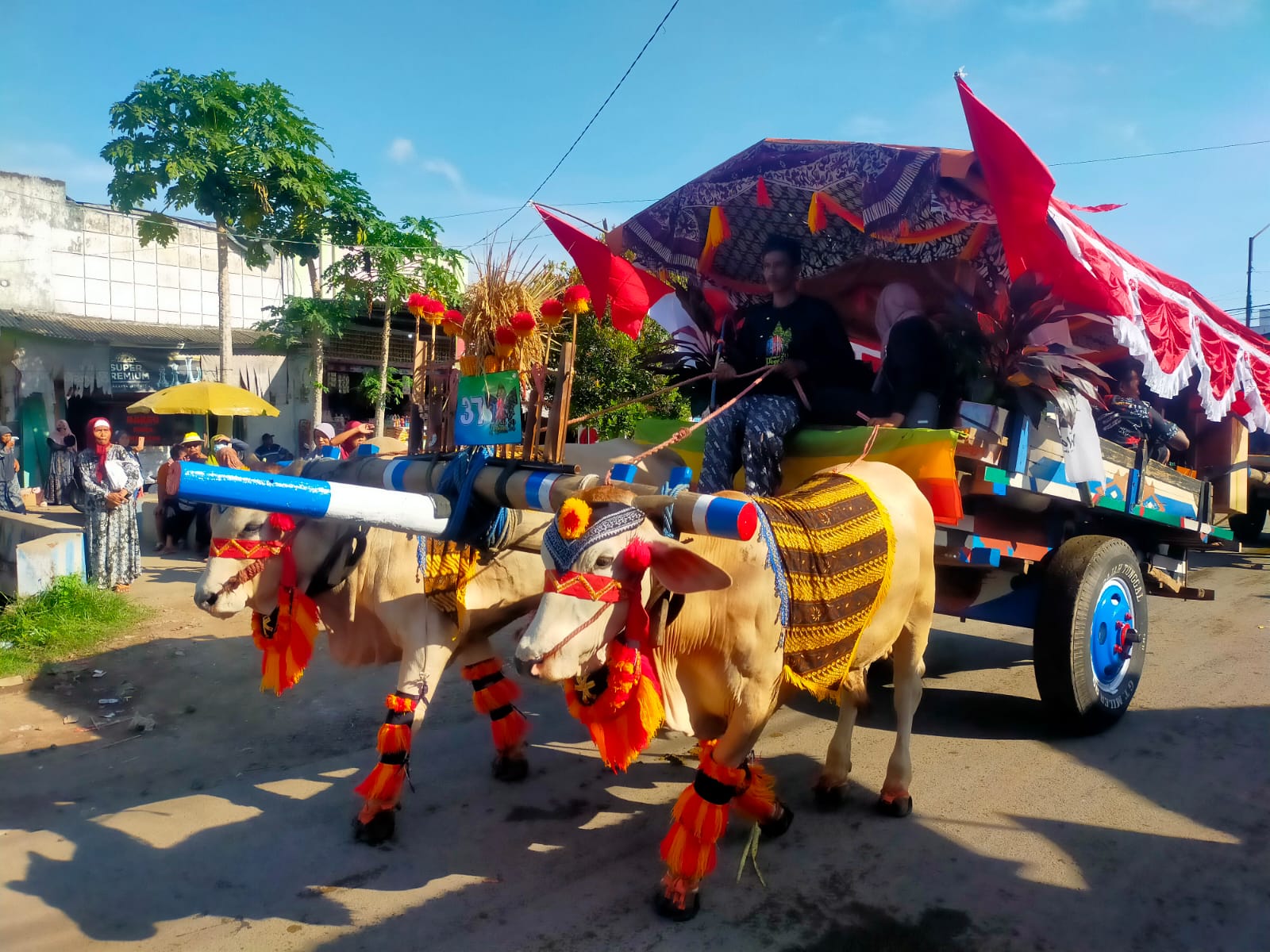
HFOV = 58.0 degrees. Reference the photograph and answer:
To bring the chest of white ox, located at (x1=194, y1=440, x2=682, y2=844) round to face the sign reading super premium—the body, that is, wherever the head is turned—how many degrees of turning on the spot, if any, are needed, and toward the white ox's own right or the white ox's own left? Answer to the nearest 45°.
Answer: approximately 135° to the white ox's own right

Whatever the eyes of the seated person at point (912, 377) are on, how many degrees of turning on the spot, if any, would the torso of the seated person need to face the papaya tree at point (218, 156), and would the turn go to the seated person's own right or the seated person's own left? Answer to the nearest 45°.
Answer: approximately 45° to the seated person's own right

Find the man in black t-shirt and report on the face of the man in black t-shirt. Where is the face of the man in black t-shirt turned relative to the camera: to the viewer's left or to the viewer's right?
to the viewer's left

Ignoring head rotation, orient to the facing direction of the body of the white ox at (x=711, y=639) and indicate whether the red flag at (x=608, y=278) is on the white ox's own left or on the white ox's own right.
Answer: on the white ox's own right

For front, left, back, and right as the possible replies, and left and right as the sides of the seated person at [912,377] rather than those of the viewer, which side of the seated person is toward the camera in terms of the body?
left

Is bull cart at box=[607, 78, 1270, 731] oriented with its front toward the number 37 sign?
yes

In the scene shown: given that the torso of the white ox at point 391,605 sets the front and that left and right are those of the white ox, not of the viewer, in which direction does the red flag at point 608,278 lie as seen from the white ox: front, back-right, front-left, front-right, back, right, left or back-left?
back
